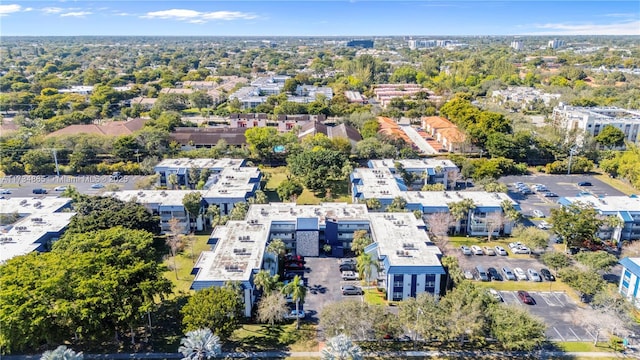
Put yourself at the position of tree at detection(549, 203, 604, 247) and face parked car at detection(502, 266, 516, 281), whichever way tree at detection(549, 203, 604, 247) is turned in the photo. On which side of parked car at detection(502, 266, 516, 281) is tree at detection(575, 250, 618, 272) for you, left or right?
left

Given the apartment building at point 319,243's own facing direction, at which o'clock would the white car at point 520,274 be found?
The white car is roughly at 9 o'clock from the apartment building.

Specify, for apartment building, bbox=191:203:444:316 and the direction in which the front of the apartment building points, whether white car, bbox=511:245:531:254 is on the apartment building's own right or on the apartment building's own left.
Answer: on the apartment building's own left

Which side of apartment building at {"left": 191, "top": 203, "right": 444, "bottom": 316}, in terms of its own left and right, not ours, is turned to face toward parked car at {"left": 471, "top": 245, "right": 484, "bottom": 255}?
left

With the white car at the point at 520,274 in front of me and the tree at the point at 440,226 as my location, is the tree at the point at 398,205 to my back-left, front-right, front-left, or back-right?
back-right

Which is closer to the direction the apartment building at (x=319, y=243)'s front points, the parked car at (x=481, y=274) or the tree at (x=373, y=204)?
the parked car

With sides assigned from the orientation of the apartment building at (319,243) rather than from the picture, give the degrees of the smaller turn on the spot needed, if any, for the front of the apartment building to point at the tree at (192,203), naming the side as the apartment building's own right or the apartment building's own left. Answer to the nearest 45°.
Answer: approximately 135° to the apartment building's own right

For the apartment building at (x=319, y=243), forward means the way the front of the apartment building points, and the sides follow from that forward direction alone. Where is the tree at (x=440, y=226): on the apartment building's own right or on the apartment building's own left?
on the apartment building's own left

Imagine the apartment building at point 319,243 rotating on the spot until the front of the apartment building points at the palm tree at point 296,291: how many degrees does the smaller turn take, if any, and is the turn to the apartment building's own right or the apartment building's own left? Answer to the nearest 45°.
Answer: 0° — it already faces it

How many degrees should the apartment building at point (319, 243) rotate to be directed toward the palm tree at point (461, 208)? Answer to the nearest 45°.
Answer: approximately 135° to its left

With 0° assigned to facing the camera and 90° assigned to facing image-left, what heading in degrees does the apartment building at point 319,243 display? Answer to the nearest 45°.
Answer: approximately 0°

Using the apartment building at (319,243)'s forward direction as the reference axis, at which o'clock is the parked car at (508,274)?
The parked car is roughly at 9 o'clock from the apartment building.
